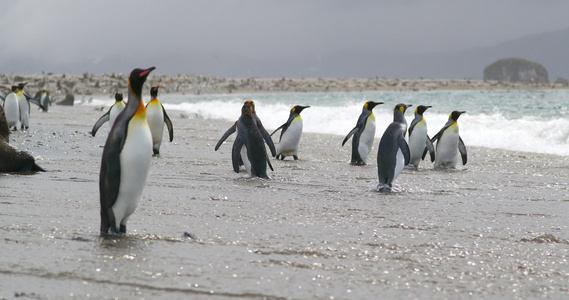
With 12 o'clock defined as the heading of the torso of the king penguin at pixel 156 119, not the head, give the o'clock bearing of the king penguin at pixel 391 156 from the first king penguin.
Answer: The king penguin at pixel 391 156 is roughly at 11 o'clock from the king penguin at pixel 156 119.

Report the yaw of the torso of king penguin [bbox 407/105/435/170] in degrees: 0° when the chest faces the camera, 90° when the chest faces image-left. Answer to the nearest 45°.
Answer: approximately 315°

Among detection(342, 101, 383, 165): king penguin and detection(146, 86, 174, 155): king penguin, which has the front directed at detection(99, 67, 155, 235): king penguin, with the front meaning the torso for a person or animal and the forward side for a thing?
the detection(146, 86, 174, 155): king penguin

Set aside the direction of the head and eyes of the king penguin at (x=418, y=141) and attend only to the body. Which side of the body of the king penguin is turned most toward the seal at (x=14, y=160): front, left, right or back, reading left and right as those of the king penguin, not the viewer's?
right

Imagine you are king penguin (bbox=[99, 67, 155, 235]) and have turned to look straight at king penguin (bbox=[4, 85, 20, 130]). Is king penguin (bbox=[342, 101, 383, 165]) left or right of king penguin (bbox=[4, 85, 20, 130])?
right

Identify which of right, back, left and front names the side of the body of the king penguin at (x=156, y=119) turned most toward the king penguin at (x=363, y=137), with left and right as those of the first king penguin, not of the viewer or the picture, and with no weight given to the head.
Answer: left
